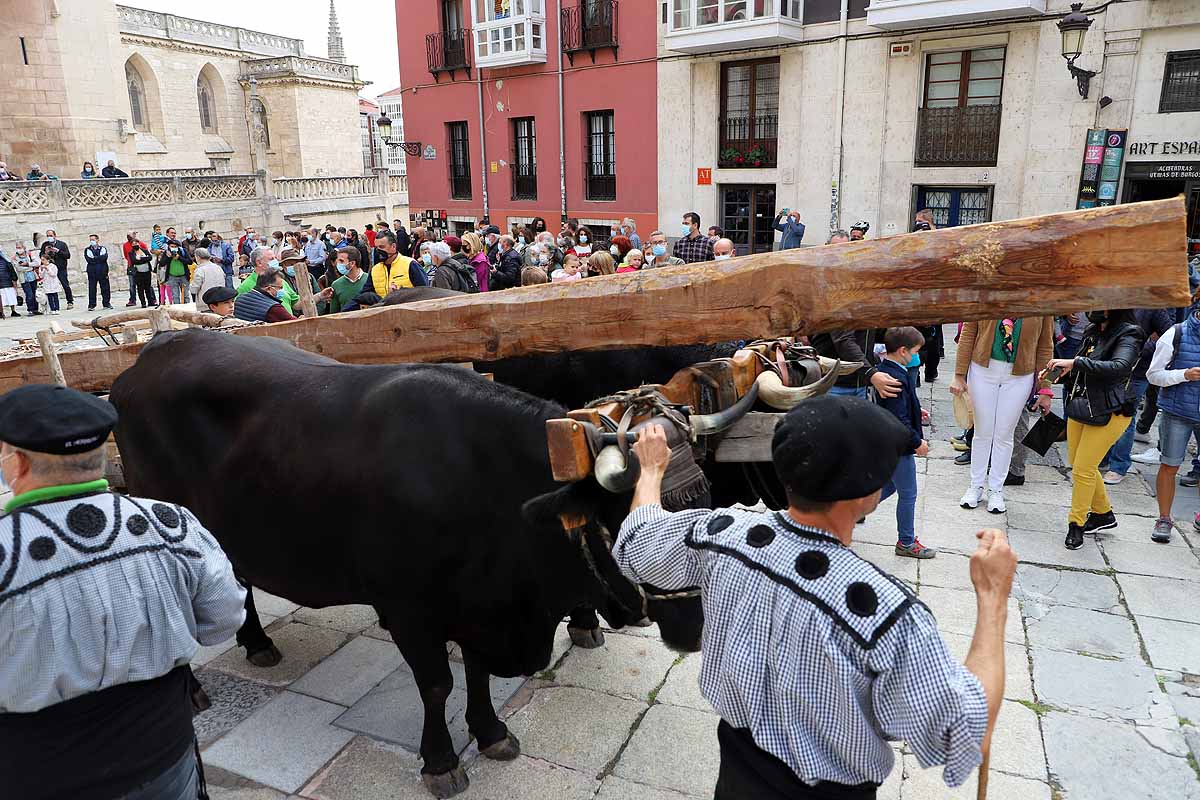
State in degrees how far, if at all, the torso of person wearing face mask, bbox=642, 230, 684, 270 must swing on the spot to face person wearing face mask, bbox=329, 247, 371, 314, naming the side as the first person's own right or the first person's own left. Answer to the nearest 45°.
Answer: approximately 45° to the first person's own right

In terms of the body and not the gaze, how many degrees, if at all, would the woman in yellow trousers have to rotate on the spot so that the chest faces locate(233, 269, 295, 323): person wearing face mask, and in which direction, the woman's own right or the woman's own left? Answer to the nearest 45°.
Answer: approximately 45° to the woman's own right

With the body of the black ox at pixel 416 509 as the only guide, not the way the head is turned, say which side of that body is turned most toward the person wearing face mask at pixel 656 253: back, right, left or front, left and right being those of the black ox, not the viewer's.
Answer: left

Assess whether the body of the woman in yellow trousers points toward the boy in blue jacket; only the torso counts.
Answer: yes

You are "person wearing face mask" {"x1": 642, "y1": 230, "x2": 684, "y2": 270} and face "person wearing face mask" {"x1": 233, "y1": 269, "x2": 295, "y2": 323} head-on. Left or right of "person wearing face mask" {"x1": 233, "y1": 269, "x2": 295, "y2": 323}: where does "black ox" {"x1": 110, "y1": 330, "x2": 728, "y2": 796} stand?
left
